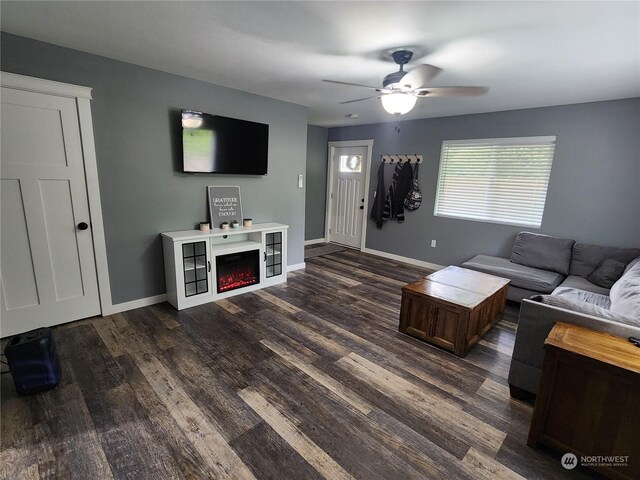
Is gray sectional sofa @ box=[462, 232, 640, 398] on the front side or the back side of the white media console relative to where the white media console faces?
on the front side

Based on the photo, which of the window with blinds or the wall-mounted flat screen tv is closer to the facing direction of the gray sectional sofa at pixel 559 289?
the wall-mounted flat screen tv

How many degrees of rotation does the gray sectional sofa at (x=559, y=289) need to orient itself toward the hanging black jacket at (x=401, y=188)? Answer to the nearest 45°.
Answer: approximately 90° to its right

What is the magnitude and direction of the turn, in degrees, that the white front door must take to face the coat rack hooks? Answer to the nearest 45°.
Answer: approximately 90° to its left

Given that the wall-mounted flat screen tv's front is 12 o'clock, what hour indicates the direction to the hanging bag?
The hanging bag is roughly at 10 o'clock from the wall-mounted flat screen tv.

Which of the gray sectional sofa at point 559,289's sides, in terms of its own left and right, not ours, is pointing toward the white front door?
right

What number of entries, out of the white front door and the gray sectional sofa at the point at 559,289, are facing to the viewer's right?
0

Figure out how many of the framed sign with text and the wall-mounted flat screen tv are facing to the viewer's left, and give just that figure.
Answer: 0

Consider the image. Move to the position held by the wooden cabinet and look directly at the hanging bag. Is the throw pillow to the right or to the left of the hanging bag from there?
right

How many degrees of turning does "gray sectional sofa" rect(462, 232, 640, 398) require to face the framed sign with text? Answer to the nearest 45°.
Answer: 0° — it already faces it

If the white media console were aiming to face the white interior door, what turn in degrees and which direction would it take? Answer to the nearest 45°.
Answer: approximately 135° to its right

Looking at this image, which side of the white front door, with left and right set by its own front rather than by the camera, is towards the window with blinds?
left

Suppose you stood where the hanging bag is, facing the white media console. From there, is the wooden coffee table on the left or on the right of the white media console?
left

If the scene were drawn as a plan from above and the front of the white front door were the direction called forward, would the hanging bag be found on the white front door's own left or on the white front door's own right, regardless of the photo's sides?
on the white front door's own left

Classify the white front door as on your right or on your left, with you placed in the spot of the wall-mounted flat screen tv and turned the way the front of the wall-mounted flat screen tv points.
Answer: on your left

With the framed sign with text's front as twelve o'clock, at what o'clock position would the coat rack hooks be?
The coat rack hooks is roughly at 10 o'clock from the framed sign with text.

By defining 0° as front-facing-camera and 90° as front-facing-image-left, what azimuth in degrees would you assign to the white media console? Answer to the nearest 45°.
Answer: approximately 315°
